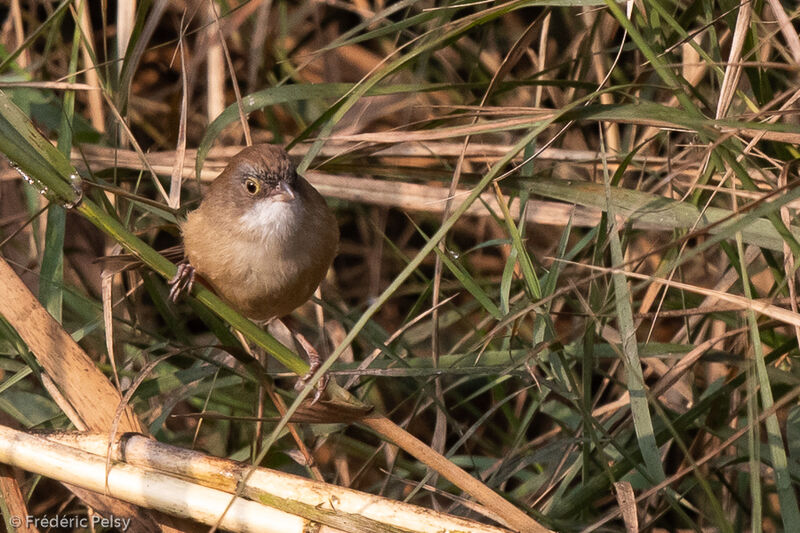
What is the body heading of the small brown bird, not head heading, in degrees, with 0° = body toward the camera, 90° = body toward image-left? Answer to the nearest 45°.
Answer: approximately 0°
